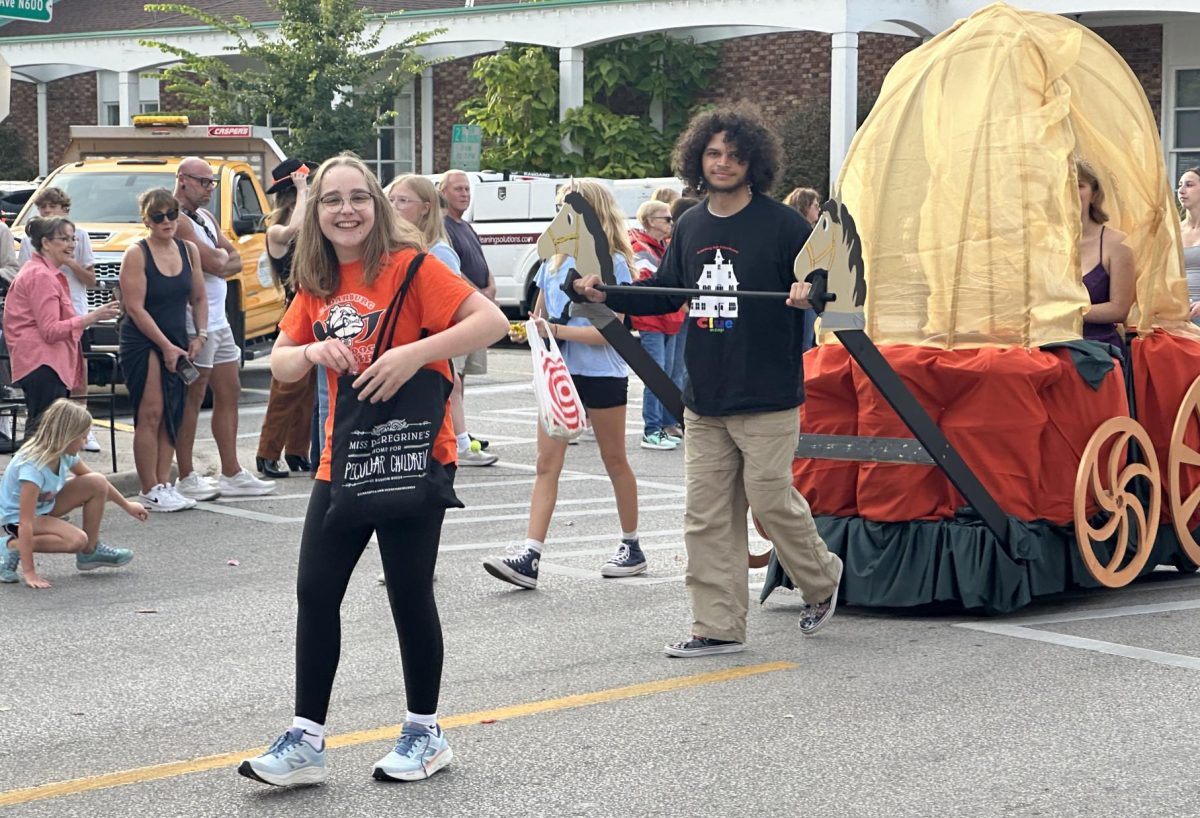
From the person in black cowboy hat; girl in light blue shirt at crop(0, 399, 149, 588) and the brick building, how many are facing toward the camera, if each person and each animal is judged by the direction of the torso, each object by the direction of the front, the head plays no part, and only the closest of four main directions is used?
1

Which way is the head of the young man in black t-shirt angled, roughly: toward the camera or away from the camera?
toward the camera

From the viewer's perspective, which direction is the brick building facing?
toward the camera

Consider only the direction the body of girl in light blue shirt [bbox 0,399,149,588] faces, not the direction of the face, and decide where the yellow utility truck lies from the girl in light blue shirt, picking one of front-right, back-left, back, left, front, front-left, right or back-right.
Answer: left

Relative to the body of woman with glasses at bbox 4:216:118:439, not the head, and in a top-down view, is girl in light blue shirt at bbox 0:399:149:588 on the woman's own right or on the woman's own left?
on the woman's own right

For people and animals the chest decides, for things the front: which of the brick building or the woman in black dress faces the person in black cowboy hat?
the brick building

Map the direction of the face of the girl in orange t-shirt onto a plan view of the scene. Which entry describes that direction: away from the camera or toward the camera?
toward the camera

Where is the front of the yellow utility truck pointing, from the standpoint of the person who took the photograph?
facing the viewer and to the left of the viewer

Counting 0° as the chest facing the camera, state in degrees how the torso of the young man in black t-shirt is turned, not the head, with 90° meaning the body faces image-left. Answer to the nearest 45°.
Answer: approximately 45°

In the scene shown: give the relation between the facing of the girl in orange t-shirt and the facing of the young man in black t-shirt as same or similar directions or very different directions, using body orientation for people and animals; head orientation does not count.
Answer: same or similar directions

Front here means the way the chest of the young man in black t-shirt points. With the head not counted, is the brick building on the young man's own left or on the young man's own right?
on the young man's own right

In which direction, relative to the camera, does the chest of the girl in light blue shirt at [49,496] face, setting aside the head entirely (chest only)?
to the viewer's right

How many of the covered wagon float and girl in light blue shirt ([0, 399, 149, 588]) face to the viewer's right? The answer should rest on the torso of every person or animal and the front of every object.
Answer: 1

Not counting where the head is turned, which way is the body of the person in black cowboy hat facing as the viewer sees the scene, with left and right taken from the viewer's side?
facing to the right of the viewer
